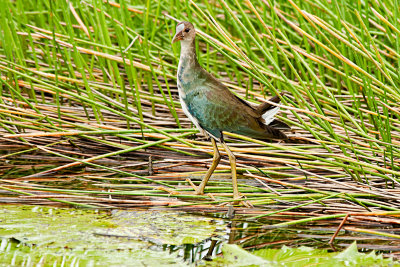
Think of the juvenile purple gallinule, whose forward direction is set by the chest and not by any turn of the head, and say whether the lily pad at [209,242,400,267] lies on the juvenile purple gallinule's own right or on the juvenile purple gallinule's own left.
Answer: on the juvenile purple gallinule's own left

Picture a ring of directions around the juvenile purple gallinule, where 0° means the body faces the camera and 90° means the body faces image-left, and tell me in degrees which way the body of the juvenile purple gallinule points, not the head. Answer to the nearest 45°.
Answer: approximately 90°

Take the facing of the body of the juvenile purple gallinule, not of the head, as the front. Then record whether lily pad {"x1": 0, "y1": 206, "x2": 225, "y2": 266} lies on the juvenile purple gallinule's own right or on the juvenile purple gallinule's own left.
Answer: on the juvenile purple gallinule's own left
